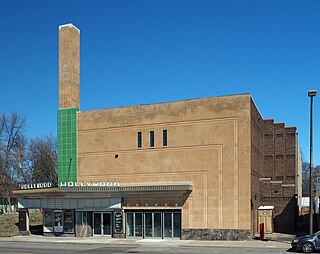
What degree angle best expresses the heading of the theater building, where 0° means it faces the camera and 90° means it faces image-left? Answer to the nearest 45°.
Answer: approximately 0°
